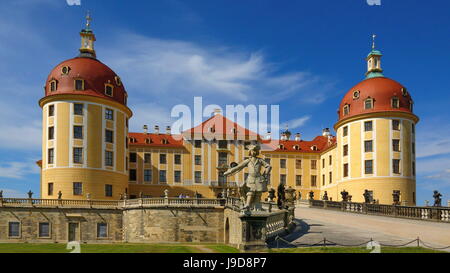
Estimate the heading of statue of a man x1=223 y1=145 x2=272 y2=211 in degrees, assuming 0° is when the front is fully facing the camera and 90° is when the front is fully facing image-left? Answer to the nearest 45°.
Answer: approximately 0°

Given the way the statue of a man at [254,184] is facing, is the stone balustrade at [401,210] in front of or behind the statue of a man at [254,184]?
behind

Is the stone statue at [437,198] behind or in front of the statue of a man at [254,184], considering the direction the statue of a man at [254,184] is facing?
behind
